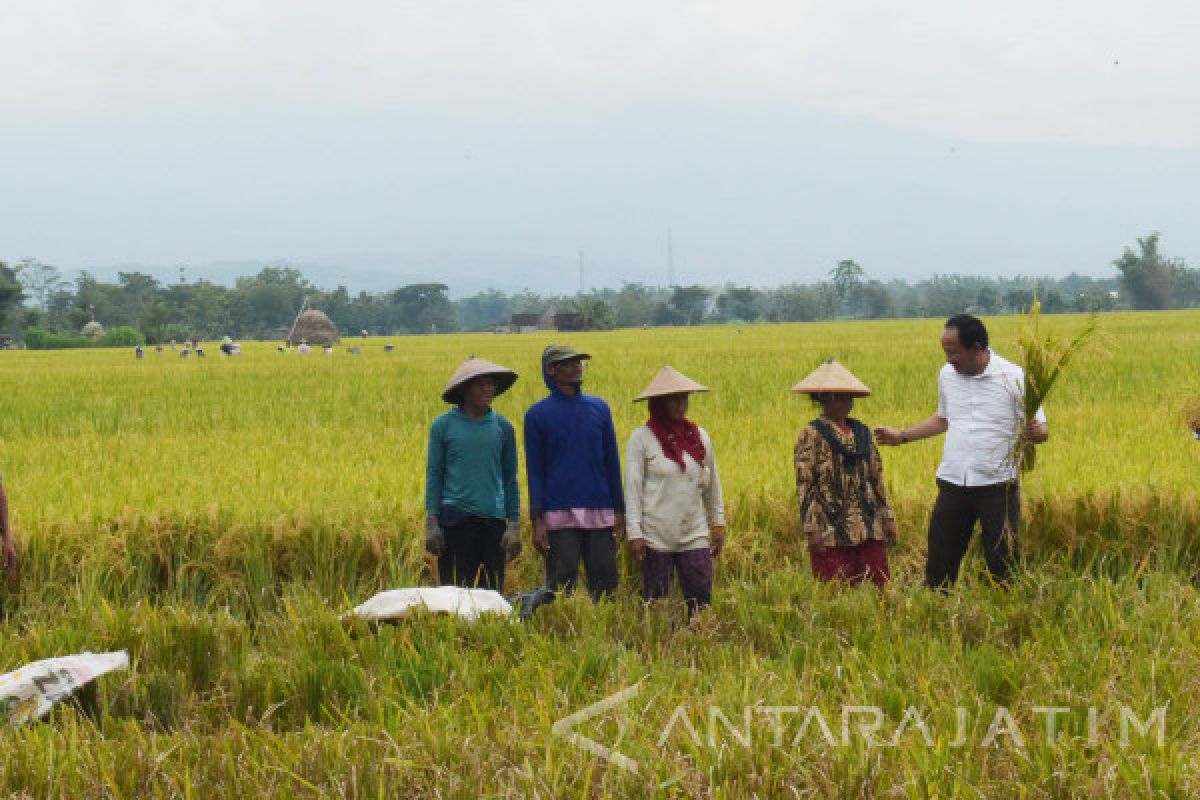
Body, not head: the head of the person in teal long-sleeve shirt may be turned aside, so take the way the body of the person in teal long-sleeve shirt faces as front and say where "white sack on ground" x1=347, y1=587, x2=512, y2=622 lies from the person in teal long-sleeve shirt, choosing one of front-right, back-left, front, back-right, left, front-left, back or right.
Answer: front

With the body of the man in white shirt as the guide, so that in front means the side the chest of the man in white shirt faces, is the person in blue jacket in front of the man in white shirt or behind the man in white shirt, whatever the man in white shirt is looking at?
in front

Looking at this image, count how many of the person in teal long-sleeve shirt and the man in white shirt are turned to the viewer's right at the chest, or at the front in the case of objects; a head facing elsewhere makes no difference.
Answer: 0

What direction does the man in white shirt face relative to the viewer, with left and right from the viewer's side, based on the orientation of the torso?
facing the viewer and to the left of the viewer

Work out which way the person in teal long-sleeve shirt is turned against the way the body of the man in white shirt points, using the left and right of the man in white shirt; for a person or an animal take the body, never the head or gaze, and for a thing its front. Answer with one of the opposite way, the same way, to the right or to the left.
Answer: to the left

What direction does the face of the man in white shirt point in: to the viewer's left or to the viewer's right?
to the viewer's left

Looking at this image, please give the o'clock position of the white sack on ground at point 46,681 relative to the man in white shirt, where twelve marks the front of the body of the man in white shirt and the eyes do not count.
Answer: The white sack on ground is roughly at 12 o'clock from the man in white shirt.

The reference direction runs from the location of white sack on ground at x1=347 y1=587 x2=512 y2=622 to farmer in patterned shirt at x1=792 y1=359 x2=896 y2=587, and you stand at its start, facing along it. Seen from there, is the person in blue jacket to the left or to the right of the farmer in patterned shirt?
left

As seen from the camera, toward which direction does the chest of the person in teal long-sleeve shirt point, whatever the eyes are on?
toward the camera

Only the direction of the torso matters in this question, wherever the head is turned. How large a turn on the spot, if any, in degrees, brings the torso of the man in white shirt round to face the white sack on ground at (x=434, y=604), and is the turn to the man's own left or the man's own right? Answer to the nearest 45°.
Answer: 0° — they already face it

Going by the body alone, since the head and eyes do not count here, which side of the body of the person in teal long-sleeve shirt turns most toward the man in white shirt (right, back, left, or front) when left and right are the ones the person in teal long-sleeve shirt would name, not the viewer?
left

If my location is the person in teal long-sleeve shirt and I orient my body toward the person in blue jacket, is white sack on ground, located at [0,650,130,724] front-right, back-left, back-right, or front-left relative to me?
back-right

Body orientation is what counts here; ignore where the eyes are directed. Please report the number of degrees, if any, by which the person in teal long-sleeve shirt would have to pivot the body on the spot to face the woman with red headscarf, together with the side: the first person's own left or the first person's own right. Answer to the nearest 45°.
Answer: approximately 90° to the first person's own left

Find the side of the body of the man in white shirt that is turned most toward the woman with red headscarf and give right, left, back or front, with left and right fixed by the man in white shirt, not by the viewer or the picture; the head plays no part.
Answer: front
